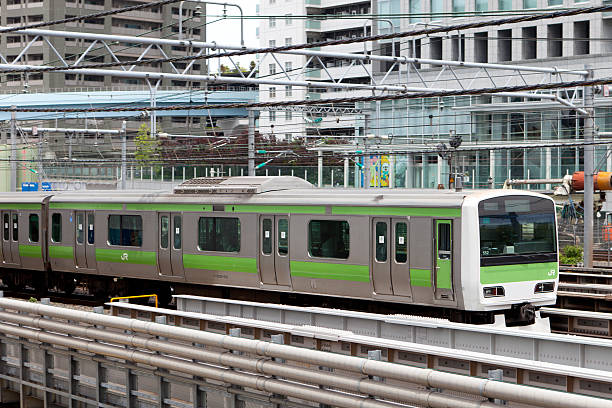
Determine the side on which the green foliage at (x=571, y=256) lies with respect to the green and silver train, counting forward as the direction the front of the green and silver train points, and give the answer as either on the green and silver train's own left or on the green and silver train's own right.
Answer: on the green and silver train's own left

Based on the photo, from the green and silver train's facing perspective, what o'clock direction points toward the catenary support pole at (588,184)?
The catenary support pole is roughly at 9 o'clock from the green and silver train.

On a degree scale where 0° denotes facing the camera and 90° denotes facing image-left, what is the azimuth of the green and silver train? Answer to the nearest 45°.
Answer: approximately 315°

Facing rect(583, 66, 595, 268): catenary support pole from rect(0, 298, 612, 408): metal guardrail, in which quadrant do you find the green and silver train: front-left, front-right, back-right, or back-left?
front-left
